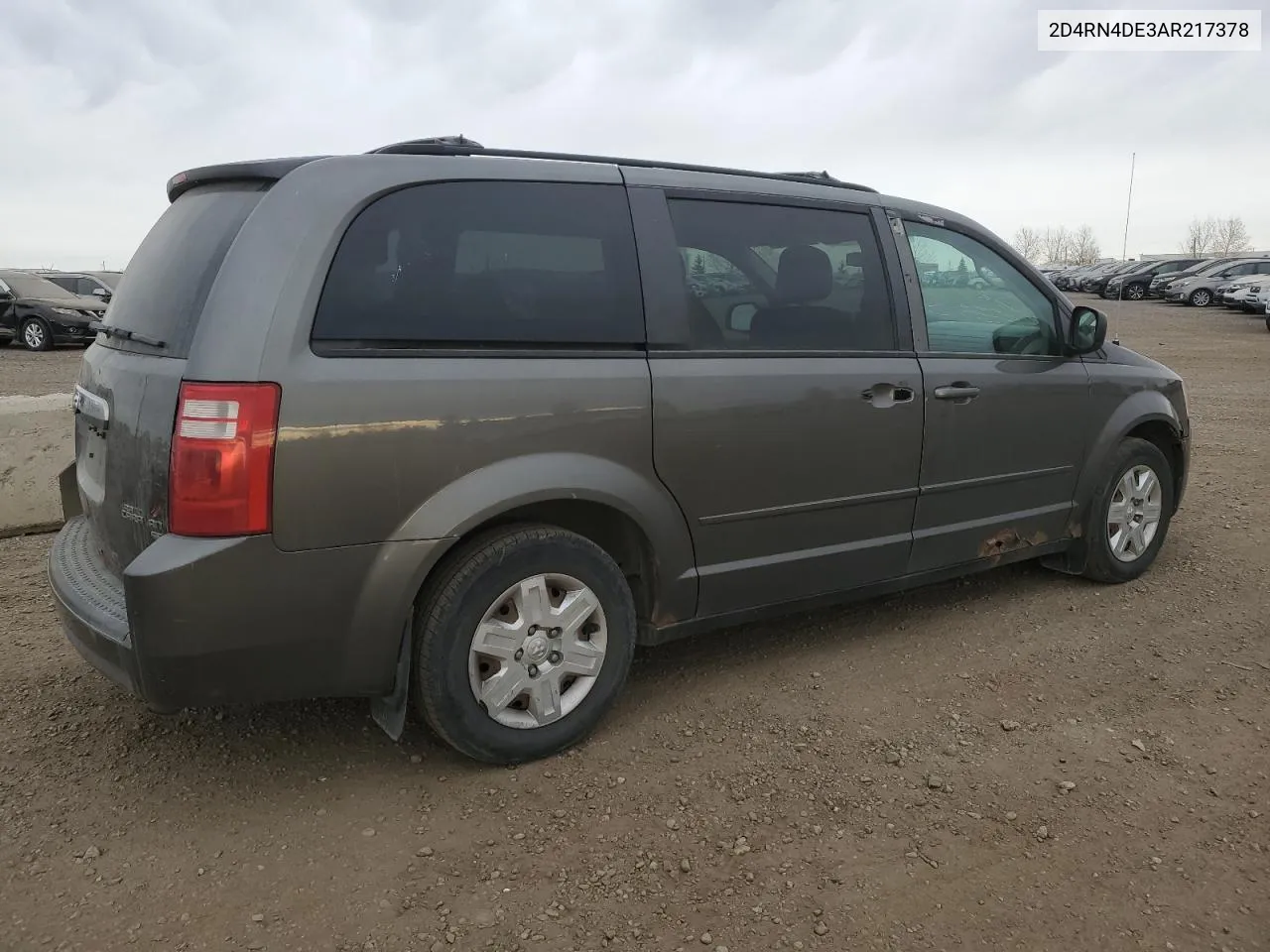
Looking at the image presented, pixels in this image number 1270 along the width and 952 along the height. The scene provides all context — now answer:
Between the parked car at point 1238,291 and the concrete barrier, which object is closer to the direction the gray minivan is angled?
the parked car

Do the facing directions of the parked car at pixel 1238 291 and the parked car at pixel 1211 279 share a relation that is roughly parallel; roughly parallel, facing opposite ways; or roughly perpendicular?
roughly parallel

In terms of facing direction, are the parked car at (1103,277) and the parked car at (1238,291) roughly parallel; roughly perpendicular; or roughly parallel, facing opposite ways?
roughly parallel

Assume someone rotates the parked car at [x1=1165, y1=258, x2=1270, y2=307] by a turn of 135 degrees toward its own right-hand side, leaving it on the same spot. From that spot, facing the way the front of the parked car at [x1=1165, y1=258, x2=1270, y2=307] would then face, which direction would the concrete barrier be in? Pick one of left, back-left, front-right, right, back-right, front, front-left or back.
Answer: back

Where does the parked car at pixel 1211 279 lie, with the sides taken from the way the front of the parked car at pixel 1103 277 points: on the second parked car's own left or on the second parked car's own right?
on the second parked car's own left

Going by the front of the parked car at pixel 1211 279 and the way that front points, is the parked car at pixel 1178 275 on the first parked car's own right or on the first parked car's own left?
on the first parked car's own right

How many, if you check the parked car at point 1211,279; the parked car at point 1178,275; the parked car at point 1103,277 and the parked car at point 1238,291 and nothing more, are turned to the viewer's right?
0

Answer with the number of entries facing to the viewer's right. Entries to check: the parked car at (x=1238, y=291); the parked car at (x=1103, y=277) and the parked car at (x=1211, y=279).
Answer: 0

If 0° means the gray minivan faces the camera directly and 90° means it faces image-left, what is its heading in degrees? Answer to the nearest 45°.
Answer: approximately 225°

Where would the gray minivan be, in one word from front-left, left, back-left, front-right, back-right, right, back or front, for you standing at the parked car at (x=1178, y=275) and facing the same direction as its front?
front-left

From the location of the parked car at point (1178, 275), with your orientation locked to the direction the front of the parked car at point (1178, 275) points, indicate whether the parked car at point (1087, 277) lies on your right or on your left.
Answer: on your right

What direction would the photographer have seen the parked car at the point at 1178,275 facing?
facing the viewer and to the left of the viewer

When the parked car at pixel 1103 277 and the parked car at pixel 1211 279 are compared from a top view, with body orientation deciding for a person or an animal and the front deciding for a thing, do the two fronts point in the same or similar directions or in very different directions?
same or similar directions

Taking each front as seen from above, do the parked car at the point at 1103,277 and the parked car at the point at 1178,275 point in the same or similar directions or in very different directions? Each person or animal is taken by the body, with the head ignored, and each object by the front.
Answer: same or similar directions
